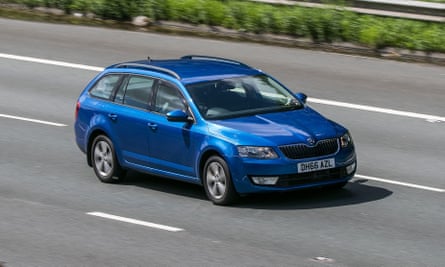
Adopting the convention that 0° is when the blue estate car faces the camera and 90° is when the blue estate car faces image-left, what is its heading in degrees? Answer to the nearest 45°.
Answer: approximately 315°
